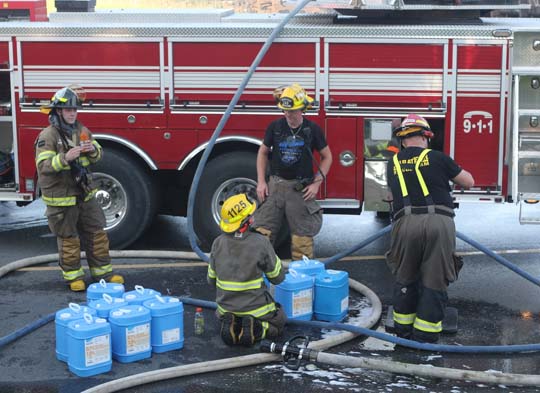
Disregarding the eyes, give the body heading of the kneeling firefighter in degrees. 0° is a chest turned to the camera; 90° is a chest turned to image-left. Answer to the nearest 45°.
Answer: approximately 225°

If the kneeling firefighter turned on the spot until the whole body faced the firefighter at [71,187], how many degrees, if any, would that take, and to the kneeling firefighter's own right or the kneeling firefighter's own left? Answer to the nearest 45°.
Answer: approximately 90° to the kneeling firefighter's own left

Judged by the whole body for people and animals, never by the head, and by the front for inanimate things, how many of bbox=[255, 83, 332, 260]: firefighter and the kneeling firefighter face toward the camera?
1

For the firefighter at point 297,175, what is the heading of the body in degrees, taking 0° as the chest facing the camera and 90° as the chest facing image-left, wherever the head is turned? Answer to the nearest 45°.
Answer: approximately 0°

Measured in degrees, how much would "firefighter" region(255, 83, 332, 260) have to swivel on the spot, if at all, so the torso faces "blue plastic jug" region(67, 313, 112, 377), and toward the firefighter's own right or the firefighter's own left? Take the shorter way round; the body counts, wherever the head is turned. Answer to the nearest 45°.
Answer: approximately 45° to the firefighter's own right

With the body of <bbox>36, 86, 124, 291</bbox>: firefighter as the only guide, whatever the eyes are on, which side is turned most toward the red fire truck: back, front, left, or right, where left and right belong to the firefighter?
left

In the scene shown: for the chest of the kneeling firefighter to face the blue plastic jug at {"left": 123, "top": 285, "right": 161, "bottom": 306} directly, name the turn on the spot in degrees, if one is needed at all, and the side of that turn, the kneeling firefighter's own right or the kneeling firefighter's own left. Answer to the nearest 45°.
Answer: approximately 135° to the kneeling firefighter's own left

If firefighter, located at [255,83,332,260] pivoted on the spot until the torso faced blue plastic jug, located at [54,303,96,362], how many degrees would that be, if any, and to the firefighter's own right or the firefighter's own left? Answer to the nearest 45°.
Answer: approximately 45° to the firefighter's own right
